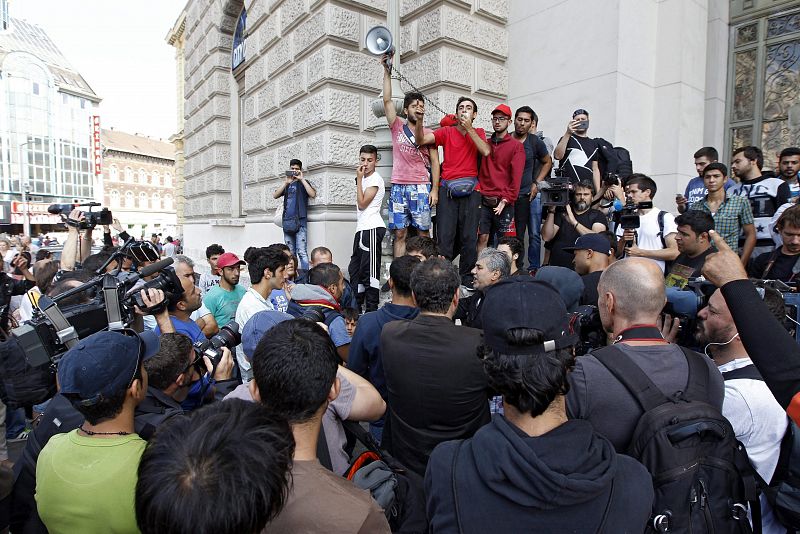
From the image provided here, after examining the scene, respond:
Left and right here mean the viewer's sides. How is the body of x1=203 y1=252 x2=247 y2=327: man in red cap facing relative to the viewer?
facing the viewer and to the right of the viewer

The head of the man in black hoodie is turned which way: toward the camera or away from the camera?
away from the camera

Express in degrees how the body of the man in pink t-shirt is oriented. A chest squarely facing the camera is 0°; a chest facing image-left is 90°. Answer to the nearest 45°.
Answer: approximately 0°

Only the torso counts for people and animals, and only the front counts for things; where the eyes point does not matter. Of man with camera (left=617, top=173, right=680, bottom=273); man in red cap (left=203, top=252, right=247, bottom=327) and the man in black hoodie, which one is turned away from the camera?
the man in black hoodie

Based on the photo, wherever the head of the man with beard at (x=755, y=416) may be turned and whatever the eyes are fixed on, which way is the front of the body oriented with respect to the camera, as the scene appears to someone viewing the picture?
to the viewer's left

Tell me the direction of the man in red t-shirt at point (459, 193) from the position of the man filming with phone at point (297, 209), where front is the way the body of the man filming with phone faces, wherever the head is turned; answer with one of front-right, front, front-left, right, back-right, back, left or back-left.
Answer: front-left

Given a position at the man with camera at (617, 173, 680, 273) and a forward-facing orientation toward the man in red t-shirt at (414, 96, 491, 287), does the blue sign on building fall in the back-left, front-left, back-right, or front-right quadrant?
front-right

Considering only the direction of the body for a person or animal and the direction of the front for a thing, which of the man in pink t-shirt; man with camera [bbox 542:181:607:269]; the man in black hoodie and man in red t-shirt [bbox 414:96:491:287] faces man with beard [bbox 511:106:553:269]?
the man in black hoodie

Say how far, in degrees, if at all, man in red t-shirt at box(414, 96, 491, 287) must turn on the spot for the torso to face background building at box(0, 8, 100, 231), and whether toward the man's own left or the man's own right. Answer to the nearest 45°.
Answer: approximately 135° to the man's own right

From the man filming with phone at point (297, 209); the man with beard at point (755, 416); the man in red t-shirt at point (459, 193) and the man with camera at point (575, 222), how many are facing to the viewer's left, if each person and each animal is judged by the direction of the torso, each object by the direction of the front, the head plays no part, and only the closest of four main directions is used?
1

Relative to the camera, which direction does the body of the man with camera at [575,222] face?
toward the camera

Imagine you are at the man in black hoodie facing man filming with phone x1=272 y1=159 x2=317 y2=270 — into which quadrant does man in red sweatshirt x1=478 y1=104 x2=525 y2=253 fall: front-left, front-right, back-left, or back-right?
front-right

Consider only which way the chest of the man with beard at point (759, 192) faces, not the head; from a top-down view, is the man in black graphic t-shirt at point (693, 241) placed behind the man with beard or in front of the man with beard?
in front

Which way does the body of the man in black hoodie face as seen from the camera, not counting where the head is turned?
away from the camera
